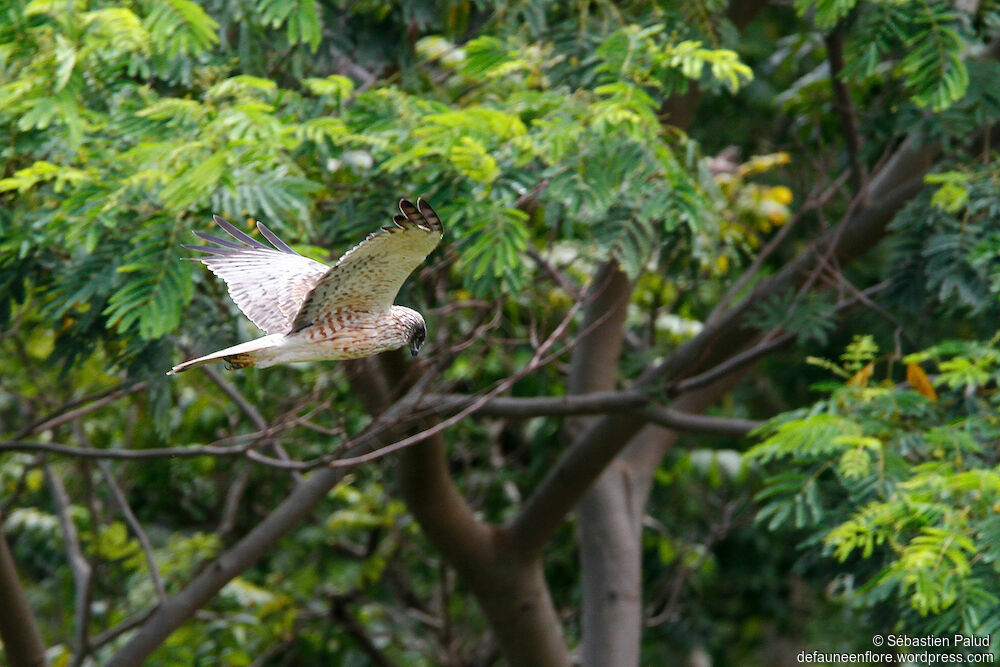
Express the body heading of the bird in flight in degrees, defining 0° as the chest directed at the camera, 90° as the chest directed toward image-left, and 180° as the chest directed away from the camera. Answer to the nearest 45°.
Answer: approximately 270°

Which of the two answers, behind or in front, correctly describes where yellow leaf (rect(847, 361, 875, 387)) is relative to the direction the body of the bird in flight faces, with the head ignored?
in front
